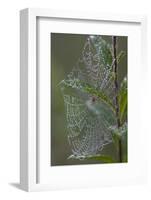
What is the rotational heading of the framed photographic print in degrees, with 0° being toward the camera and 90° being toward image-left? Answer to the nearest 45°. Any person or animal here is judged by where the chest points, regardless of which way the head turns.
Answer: approximately 315°
